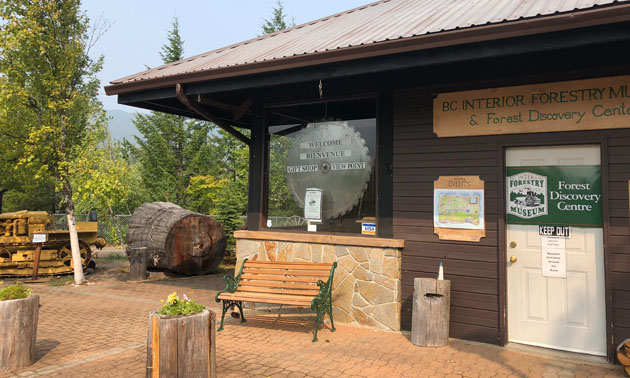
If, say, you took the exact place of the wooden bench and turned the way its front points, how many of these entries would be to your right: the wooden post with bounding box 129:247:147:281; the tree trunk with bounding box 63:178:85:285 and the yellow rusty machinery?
3

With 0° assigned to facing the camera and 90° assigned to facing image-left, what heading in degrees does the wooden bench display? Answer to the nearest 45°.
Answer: approximately 45°

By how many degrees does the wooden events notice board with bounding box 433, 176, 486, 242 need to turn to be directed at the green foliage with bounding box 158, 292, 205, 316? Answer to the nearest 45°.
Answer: approximately 45° to its right

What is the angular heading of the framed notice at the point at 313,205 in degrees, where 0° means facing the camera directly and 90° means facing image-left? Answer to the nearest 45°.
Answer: approximately 0°

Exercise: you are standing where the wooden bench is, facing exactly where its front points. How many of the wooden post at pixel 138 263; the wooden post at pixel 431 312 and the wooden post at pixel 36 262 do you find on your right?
2

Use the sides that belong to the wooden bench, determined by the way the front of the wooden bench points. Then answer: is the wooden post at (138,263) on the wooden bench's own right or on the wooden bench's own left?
on the wooden bench's own right

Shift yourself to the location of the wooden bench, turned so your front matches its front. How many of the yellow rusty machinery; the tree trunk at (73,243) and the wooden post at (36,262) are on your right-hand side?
3

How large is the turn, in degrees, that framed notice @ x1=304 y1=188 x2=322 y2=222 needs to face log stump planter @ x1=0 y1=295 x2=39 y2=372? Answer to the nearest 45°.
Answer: approximately 45° to its right

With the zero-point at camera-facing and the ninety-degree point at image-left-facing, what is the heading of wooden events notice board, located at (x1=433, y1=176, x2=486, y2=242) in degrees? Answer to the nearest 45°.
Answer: approximately 0°

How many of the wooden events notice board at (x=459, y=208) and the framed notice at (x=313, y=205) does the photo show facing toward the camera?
2

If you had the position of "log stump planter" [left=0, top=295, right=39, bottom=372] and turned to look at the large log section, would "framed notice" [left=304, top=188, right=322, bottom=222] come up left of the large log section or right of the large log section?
right

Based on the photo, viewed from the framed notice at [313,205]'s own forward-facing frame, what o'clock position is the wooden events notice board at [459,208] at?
the wooden events notice board at [459,208] is roughly at 10 o'clock from the framed notice at [313,205].
